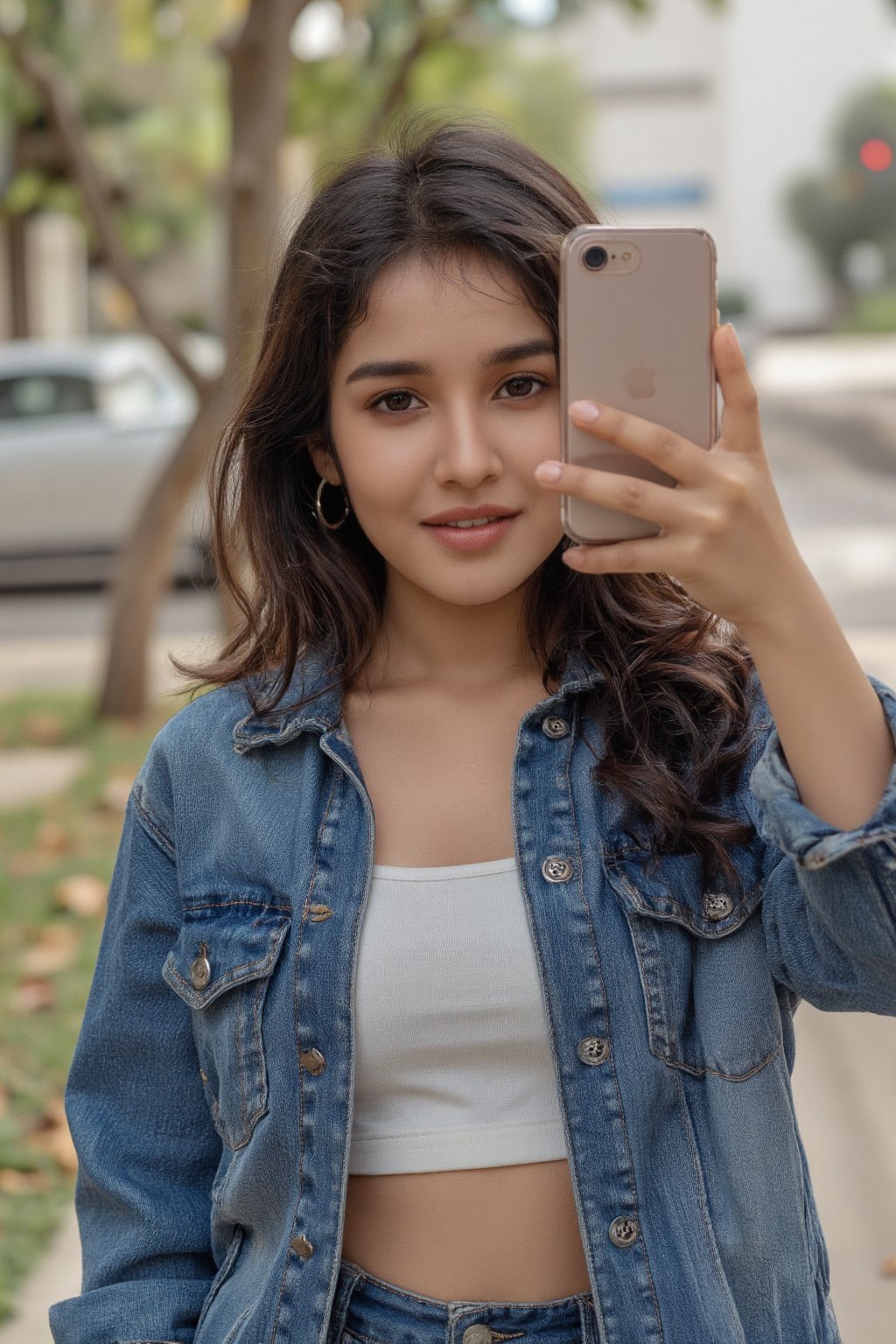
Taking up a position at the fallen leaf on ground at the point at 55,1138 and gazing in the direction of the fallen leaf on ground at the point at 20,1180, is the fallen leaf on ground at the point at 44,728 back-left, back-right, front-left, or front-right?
back-right

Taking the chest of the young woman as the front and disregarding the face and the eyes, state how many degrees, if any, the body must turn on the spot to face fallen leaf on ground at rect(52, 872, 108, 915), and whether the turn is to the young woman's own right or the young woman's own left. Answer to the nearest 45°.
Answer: approximately 180°

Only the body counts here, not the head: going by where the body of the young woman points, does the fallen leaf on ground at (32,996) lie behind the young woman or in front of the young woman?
behind

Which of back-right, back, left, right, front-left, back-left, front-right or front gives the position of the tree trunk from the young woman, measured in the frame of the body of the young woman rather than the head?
back

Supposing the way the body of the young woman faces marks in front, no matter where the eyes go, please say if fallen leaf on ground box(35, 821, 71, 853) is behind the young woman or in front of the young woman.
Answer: behind

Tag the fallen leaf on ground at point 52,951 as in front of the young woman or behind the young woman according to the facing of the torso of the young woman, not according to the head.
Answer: behind

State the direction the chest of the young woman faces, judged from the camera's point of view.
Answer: toward the camera

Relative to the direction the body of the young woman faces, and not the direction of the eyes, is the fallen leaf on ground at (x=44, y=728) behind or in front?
behind
